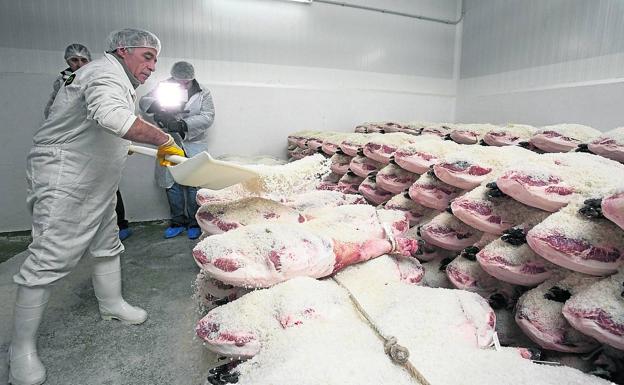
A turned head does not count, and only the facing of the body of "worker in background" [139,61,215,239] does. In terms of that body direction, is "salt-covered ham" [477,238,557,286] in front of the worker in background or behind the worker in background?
in front

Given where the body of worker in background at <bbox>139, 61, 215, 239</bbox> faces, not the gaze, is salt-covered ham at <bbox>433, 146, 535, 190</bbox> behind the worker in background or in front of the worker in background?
in front

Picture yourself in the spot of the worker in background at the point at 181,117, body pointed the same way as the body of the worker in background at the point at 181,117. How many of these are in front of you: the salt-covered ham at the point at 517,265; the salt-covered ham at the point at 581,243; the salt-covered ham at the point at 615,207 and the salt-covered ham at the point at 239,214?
4

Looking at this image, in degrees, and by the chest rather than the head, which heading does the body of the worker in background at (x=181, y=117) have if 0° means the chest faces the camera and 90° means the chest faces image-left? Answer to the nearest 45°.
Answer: approximately 0°
